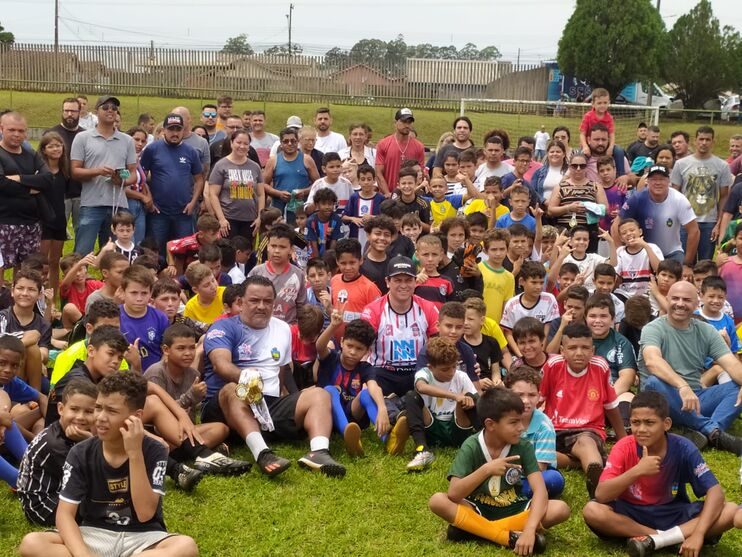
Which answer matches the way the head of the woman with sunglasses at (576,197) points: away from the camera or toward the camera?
toward the camera

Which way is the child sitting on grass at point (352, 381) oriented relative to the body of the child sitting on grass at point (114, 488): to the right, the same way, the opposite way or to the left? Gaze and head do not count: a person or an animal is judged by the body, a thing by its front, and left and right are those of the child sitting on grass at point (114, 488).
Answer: the same way

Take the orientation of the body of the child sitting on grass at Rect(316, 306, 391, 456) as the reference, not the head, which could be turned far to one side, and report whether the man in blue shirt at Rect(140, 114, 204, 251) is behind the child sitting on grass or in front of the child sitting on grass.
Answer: behind

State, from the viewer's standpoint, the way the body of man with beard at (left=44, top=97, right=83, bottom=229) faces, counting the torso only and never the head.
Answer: toward the camera

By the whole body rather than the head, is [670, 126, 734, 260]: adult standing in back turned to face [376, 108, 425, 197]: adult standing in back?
no

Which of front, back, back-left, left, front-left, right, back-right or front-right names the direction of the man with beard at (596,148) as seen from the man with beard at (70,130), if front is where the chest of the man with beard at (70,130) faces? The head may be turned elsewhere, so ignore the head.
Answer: left

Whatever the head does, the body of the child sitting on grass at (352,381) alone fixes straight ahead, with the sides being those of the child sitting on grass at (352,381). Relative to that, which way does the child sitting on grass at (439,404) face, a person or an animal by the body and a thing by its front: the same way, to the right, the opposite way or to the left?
the same way

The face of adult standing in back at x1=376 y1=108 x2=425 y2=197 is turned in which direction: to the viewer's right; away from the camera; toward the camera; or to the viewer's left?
toward the camera

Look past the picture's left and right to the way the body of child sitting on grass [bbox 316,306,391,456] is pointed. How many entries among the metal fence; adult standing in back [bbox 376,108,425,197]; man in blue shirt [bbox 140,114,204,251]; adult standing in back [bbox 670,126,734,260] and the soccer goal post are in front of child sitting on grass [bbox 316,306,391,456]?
0

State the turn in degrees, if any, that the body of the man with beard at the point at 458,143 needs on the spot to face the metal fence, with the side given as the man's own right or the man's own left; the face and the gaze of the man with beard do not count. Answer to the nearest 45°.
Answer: approximately 180°

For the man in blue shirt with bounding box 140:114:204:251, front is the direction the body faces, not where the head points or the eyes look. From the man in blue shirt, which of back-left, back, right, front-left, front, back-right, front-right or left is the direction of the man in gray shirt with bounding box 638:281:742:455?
front-left

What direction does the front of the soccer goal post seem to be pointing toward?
toward the camera

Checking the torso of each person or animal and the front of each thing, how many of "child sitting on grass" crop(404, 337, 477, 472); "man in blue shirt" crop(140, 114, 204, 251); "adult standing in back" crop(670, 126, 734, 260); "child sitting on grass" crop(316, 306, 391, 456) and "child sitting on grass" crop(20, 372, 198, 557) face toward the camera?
5

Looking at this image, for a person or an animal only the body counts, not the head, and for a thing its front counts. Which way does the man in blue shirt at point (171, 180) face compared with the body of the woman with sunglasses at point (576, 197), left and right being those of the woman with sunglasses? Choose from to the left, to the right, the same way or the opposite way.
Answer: the same way

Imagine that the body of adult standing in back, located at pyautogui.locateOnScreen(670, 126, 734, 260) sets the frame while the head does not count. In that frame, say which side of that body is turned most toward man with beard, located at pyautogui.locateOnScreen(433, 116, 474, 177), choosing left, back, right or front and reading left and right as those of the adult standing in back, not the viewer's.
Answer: right

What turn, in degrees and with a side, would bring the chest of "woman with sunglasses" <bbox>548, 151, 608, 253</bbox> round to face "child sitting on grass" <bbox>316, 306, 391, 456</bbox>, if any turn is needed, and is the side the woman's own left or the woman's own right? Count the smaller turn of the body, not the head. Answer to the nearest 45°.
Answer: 0° — they already face them
